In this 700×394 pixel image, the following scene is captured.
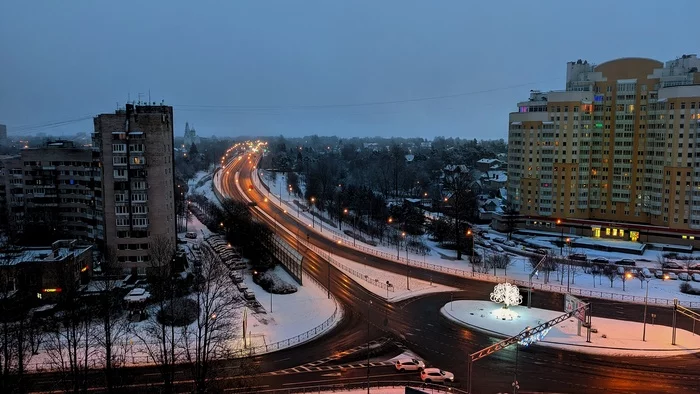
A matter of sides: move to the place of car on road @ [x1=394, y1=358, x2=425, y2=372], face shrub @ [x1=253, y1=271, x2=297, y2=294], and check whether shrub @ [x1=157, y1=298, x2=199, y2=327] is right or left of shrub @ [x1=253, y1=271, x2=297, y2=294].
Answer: left

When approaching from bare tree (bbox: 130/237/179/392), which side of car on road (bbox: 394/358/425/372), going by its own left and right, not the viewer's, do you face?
back

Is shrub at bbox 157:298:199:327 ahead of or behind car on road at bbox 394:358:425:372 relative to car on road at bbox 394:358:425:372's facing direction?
behind

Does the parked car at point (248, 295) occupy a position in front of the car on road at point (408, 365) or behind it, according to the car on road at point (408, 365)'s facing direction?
behind

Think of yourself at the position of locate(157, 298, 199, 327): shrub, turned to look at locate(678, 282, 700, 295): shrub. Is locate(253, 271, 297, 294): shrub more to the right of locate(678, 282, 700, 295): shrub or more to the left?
left

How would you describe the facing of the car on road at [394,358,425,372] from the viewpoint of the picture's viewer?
facing to the right of the viewer

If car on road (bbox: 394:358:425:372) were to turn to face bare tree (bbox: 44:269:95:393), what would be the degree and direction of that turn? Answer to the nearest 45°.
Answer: approximately 180°

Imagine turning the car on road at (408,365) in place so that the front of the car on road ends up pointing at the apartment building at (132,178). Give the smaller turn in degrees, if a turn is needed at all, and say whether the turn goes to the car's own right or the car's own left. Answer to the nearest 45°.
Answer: approximately 135° to the car's own left
